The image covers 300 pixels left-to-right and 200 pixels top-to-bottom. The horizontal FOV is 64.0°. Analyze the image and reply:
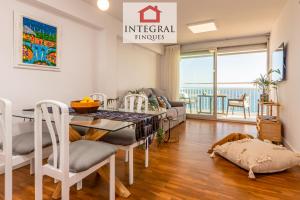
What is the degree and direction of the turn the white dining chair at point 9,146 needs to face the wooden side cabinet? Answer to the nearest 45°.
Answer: approximately 45° to its right

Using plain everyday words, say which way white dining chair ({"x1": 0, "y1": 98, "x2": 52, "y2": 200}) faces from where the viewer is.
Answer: facing away from the viewer and to the right of the viewer

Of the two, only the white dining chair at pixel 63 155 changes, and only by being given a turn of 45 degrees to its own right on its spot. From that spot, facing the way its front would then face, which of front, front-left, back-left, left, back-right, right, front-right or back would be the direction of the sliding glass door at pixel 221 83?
front-left

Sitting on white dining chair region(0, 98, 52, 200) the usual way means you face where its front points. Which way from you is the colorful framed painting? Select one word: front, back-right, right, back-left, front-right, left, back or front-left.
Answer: front-left

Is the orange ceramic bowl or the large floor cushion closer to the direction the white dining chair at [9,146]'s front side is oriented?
the orange ceramic bowl

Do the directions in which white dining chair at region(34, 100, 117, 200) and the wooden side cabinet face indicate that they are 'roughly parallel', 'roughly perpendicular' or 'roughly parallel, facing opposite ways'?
roughly perpendicular

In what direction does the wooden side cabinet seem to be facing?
to the viewer's left

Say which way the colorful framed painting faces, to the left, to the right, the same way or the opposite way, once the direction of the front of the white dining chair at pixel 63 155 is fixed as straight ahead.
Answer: to the right

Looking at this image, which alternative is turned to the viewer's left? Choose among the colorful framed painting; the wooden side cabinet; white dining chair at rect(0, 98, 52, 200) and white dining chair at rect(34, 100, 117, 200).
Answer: the wooden side cabinet

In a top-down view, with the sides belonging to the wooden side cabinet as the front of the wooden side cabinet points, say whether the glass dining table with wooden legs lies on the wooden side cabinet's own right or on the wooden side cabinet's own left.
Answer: on the wooden side cabinet's own left

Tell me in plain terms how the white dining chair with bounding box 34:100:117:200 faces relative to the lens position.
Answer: facing away from the viewer and to the right of the viewer

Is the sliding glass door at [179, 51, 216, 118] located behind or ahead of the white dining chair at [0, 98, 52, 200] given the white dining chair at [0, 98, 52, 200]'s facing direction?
ahead
